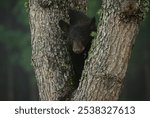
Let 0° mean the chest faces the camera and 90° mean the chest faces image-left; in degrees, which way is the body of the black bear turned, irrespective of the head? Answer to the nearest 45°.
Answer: approximately 0°
